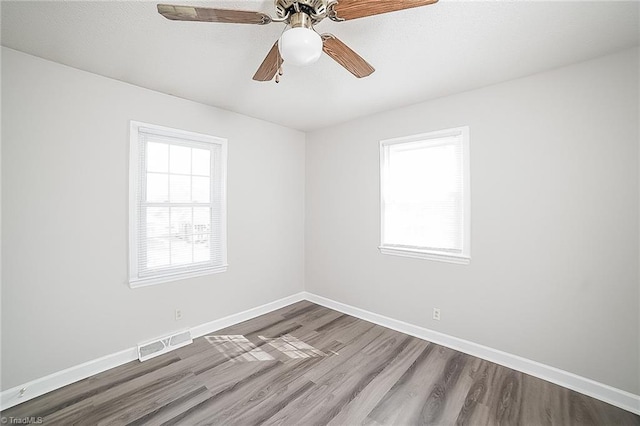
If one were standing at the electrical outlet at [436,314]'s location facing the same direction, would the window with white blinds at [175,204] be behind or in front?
in front

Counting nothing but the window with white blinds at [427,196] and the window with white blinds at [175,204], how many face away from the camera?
0

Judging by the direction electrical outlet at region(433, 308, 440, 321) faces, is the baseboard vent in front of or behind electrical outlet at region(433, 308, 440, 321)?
in front

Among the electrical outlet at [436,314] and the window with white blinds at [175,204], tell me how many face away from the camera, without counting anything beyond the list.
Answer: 0

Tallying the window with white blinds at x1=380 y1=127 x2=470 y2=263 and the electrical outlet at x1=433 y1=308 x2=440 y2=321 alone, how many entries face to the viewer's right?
0

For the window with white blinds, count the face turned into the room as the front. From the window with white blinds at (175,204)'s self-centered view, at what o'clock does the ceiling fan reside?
The ceiling fan is roughly at 1 o'clock from the window with white blinds.

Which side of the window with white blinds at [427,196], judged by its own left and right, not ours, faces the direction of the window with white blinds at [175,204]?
front

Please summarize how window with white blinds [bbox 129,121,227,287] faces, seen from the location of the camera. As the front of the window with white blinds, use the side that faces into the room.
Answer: facing the viewer and to the right of the viewer

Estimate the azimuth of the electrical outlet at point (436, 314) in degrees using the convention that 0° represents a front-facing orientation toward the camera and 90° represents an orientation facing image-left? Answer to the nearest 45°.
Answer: approximately 45°

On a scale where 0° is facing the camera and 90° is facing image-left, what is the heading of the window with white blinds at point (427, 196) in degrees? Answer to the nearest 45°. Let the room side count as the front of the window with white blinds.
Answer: approximately 45°
